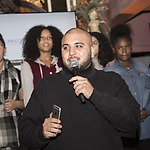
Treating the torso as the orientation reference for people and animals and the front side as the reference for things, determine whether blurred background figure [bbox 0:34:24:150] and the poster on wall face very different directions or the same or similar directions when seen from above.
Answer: same or similar directions

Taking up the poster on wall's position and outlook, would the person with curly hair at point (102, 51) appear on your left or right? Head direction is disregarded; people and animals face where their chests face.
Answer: on your left

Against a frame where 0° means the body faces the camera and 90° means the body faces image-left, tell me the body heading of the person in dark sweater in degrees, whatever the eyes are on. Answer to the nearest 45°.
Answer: approximately 0°

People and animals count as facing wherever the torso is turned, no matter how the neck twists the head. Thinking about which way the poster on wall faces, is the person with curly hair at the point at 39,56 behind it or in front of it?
in front

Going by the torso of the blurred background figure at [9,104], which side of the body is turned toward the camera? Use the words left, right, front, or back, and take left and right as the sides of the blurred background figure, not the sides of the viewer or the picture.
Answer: front

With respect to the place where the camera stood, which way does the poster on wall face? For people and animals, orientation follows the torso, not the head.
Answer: facing the viewer

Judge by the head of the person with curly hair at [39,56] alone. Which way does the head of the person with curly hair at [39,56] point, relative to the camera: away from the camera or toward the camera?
toward the camera

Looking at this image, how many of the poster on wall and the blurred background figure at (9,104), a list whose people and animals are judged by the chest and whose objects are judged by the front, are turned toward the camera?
2

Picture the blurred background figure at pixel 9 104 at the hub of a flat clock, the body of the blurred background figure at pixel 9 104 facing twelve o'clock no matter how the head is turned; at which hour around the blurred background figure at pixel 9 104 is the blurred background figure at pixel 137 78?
the blurred background figure at pixel 137 78 is roughly at 9 o'clock from the blurred background figure at pixel 9 104.

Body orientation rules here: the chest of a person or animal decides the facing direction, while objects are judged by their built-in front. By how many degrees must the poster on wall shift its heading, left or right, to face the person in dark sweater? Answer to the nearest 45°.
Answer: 0° — it already faces them

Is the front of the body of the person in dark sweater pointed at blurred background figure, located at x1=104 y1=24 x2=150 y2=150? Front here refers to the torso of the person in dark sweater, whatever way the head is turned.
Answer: no

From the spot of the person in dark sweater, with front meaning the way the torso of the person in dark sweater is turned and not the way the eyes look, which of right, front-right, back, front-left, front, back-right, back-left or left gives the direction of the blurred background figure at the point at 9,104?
back-right

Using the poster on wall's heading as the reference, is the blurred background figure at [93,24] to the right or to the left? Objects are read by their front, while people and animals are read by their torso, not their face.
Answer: on its left

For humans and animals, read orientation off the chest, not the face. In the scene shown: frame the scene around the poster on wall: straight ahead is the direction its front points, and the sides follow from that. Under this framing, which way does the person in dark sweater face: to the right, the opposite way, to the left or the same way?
the same way

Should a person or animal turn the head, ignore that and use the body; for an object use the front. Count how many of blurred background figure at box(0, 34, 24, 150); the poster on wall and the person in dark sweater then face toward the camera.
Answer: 3

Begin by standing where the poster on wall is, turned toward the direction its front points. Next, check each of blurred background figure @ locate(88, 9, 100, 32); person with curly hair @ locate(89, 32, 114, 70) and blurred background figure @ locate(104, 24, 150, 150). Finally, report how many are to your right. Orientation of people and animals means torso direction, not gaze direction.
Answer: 0
